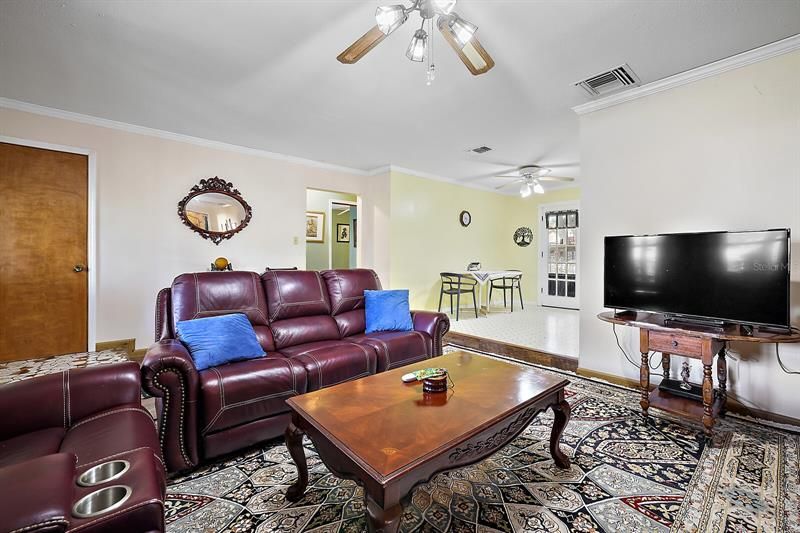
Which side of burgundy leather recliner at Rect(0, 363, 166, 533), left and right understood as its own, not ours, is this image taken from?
right

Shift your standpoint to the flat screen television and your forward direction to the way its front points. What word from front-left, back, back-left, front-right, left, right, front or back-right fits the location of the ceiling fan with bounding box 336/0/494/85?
front

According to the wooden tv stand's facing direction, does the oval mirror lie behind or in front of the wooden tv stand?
in front

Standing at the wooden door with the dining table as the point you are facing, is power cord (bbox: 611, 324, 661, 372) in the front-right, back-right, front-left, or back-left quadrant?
front-right

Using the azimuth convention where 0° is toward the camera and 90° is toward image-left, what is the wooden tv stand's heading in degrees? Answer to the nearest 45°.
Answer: approximately 45°

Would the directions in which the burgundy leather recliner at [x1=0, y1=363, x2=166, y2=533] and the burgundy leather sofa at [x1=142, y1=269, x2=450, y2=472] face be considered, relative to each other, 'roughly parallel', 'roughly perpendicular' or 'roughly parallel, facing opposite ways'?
roughly perpendicular

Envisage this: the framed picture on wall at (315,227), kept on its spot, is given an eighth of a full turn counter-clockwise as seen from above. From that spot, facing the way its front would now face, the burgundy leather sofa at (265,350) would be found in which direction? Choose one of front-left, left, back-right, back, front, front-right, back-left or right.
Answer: right

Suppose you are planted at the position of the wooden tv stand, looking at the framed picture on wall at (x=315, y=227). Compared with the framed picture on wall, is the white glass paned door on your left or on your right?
right

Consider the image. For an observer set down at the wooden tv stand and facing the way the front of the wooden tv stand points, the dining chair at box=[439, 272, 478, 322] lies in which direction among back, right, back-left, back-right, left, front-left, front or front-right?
right

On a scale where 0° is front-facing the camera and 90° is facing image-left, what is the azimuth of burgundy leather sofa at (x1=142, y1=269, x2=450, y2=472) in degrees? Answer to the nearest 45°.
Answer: approximately 315°

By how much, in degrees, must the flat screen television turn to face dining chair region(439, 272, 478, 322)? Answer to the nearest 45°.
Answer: approximately 90° to its right

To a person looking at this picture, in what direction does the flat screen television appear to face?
facing the viewer and to the left of the viewer

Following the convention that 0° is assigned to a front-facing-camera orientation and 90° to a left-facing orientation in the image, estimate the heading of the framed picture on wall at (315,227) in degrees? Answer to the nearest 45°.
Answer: approximately 315°

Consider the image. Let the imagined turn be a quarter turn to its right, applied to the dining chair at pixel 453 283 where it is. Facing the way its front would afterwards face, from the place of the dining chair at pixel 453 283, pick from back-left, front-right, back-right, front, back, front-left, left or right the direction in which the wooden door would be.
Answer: right

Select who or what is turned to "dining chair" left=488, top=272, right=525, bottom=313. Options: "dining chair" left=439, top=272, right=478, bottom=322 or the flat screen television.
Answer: "dining chair" left=439, top=272, right=478, bottom=322

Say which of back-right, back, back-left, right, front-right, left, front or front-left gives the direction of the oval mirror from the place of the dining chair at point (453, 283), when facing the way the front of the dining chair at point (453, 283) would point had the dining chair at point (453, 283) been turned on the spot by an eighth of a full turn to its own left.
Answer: back-left
